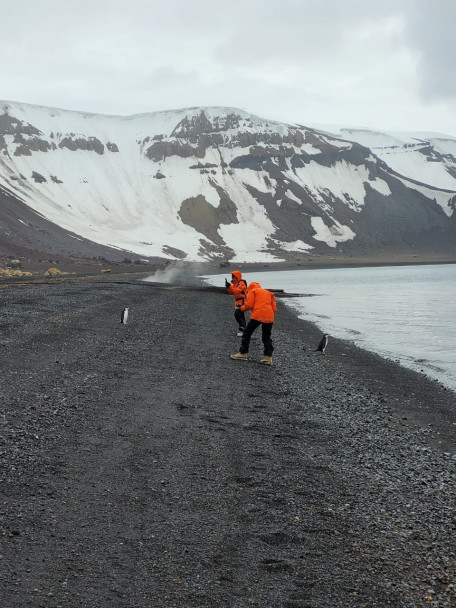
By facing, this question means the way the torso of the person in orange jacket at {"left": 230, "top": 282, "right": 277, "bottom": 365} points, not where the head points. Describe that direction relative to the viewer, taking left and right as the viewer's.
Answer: facing away from the viewer and to the left of the viewer
